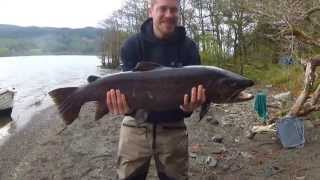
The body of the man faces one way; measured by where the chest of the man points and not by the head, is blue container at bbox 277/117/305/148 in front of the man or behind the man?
behind

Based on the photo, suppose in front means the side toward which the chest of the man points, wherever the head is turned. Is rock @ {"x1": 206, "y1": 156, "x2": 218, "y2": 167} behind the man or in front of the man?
behind

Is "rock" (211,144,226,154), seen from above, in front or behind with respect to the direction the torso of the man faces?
behind

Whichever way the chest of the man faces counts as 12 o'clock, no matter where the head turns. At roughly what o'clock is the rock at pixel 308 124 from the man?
The rock is roughly at 7 o'clock from the man.

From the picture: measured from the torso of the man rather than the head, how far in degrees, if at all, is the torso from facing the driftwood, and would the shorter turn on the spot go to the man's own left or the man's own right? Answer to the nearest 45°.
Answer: approximately 135° to the man's own left

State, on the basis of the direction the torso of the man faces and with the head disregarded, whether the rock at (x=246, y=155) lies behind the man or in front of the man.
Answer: behind

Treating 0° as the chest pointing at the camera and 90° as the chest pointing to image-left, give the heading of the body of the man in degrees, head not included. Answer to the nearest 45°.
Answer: approximately 0°

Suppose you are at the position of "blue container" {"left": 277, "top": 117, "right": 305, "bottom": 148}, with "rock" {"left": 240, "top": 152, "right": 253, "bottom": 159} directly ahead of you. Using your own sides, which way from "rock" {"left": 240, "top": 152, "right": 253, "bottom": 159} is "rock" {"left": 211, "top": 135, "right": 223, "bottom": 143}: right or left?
right

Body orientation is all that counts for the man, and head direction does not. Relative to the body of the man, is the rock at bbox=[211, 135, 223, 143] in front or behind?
behind
